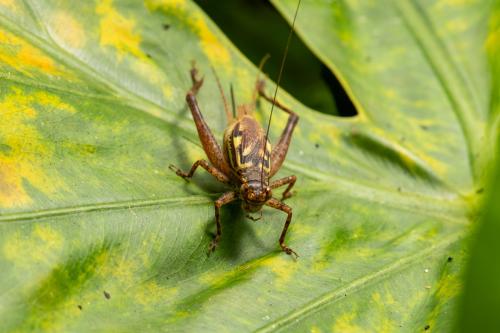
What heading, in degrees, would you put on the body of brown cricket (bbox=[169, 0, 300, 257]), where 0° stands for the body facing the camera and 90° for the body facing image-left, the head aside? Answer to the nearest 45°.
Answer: approximately 0°
